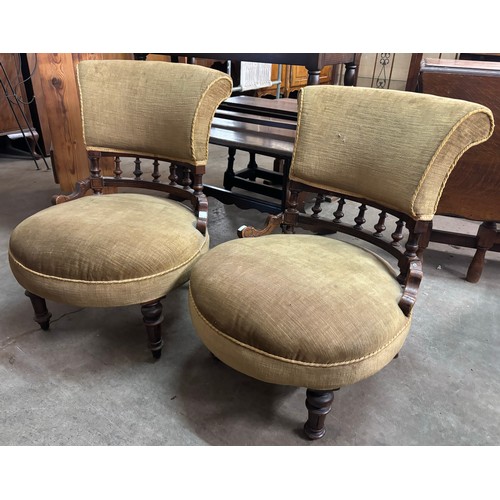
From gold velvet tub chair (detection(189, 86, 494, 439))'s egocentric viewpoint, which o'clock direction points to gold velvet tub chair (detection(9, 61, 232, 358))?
gold velvet tub chair (detection(9, 61, 232, 358)) is roughly at 2 o'clock from gold velvet tub chair (detection(189, 86, 494, 439)).

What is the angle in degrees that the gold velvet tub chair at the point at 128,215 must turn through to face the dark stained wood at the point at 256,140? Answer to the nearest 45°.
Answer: approximately 180°

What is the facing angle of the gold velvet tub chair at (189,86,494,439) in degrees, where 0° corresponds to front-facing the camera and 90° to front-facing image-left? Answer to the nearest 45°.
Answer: approximately 45°

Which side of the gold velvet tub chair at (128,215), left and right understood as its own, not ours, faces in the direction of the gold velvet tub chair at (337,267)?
left

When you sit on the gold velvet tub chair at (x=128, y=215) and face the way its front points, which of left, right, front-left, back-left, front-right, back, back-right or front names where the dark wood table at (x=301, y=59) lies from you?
back

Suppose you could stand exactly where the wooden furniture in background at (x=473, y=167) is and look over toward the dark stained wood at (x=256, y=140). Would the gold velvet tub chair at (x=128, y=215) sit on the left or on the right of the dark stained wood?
left

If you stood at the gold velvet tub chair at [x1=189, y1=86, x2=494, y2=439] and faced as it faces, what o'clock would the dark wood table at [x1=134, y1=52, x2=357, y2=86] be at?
The dark wood table is roughly at 4 o'clock from the gold velvet tub chair.

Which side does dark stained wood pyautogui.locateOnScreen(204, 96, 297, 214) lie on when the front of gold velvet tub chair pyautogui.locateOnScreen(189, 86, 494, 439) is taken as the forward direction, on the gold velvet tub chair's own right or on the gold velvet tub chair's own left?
on the gold velvet tub chair's own right

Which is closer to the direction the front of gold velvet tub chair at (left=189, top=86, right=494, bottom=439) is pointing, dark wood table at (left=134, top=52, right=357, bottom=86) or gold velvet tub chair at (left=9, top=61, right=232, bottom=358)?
the gold velvet tub chair

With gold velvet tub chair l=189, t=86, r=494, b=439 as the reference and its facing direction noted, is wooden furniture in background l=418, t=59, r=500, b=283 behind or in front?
behind

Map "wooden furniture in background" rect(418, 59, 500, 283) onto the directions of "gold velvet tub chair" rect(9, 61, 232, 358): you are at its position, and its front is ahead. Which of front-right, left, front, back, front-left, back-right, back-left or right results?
back-left

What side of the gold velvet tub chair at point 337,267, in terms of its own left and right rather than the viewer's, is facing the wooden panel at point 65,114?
right

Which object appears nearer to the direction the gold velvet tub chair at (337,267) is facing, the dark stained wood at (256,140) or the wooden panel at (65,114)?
the wooden panel

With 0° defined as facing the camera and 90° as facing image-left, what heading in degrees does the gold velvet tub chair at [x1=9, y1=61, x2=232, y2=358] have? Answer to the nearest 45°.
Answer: approximately 45°
